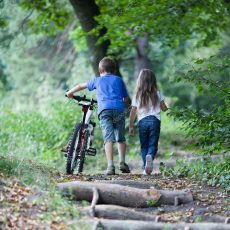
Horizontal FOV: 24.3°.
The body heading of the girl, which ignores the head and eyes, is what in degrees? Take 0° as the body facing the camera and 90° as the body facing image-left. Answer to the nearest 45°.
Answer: approximately 180°

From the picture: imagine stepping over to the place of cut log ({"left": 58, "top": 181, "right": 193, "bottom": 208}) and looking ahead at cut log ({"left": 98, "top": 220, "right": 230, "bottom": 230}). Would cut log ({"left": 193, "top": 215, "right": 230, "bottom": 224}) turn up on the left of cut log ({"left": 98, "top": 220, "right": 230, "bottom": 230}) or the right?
left

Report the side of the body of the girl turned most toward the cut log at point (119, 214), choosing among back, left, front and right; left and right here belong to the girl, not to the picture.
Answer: back

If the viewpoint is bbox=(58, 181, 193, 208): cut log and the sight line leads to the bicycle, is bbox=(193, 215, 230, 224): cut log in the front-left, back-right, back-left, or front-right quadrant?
back-right

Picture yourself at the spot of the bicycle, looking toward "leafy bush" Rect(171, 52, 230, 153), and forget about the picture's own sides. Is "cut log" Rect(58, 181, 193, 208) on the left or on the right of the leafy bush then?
right

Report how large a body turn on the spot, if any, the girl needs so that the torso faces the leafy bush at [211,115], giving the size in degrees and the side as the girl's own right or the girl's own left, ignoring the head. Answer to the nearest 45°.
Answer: approximately 135° to the girl's own right

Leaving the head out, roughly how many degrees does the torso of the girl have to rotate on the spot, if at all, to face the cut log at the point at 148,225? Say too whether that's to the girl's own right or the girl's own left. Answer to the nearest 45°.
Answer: approximately 180°

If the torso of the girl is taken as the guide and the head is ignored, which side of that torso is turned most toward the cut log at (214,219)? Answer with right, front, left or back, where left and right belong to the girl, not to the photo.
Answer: back

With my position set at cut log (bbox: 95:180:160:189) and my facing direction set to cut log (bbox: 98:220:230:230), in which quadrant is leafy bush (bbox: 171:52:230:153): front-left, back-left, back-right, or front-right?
back-left

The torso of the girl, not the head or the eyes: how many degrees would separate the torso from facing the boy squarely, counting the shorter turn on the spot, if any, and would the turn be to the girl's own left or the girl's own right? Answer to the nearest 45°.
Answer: approximately 90° to the girl's own left

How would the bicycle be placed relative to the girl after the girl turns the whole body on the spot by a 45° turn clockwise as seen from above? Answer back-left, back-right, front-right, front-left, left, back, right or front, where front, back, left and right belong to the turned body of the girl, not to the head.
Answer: back-left

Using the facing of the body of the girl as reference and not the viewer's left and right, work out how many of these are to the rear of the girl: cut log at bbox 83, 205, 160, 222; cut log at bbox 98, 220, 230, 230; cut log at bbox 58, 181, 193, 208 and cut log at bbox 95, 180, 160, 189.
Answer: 4

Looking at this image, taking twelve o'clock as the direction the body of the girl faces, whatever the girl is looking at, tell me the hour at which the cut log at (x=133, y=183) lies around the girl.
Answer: The cut log is roughly at 6 o'clock from the girl.

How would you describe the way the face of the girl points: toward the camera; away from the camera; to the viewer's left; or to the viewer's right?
away from the camera

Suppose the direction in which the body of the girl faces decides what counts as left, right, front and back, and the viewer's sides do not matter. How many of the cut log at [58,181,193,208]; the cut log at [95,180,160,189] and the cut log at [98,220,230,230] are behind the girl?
3
